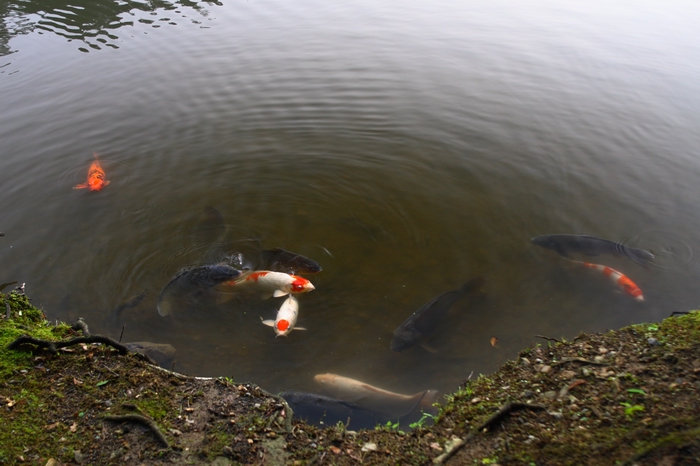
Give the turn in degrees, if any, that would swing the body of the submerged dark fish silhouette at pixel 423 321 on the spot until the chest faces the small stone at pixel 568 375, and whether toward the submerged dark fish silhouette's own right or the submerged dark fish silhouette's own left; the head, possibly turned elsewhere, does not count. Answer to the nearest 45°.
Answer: approximately 90° to the submerged dark fish silhouette's own left

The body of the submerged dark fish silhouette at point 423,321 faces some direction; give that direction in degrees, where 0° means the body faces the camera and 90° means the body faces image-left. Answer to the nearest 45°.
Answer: approximately 45°

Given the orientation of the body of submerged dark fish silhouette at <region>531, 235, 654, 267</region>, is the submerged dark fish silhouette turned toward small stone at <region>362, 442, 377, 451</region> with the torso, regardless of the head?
no

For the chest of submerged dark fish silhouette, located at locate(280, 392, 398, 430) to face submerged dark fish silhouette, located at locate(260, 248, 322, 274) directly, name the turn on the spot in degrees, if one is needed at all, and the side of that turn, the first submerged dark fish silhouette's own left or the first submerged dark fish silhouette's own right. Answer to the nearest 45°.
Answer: approximately 90° to the first submerged dark fish silhouette's own right

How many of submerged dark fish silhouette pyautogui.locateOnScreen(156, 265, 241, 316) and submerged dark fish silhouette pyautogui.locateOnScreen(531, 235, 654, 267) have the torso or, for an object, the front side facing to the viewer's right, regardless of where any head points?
1

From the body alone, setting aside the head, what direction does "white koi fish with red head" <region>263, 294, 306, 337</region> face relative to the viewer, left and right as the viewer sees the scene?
facing the viewer

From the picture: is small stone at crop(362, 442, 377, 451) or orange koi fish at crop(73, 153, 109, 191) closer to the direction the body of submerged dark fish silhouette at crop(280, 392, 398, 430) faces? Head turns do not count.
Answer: the orange koi fish

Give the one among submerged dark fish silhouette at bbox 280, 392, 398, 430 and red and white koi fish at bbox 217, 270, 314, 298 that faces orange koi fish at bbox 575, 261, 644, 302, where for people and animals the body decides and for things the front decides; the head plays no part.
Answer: the red and white koi fish

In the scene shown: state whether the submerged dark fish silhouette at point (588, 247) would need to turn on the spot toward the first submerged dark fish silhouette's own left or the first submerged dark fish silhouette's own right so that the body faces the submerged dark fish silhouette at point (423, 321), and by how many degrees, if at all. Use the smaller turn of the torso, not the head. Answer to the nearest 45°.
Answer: approximately 45° to the first submerged dark fish silhouette's own left

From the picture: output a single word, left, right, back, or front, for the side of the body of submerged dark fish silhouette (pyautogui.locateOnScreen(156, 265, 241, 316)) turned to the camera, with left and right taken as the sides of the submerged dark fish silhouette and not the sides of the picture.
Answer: right

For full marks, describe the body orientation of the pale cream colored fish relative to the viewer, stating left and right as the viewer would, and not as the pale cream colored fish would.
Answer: facing to the left of the viewer

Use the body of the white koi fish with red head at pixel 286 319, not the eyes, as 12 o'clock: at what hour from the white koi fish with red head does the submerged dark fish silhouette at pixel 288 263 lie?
The submerged dark fish silhouette is roughly at 6 o'clock from the white koi fish with red head.

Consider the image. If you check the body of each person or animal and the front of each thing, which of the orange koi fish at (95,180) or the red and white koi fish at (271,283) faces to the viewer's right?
the red and white koi fish
